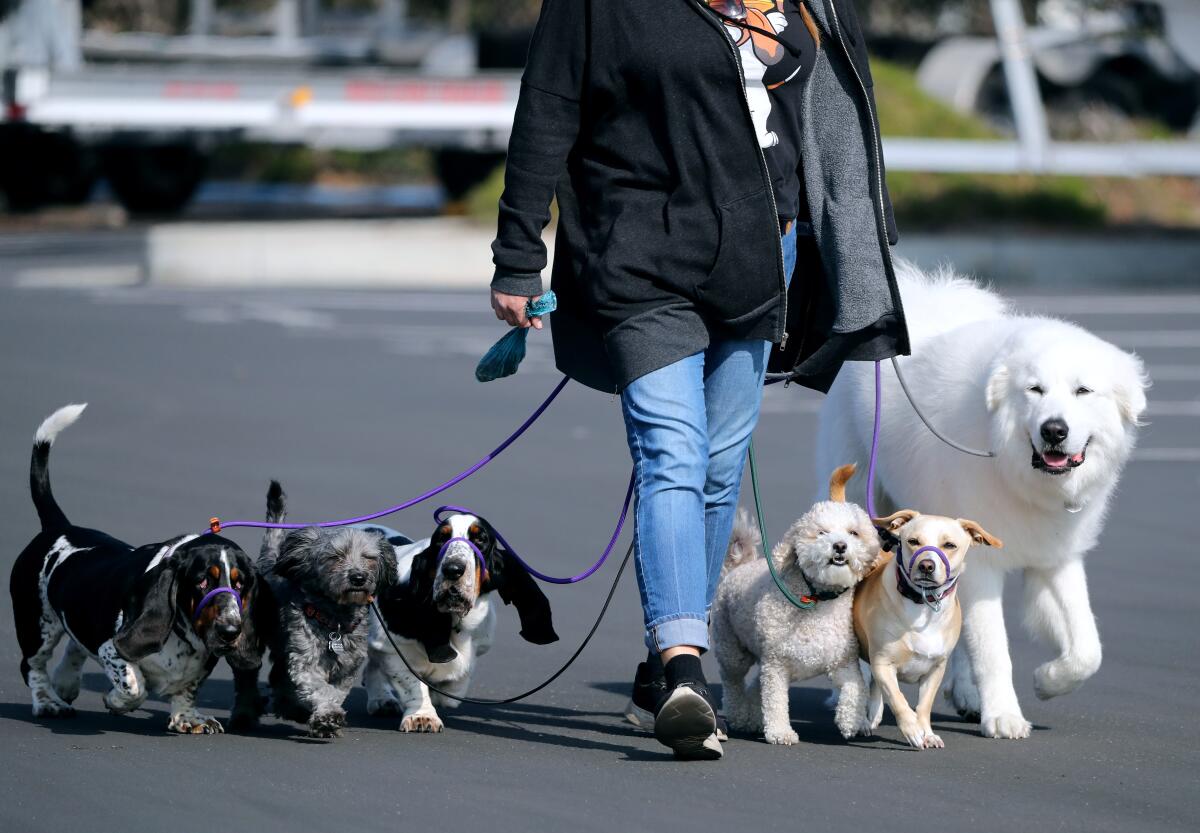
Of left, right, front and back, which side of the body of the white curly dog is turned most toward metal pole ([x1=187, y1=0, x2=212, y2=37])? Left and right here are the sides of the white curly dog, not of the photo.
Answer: back

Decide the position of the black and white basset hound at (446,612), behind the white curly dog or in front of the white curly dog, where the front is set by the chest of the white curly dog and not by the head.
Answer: behind

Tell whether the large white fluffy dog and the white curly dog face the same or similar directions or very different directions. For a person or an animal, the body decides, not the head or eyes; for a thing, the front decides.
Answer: same or similar directions

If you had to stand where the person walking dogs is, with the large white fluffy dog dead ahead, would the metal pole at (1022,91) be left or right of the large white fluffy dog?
left

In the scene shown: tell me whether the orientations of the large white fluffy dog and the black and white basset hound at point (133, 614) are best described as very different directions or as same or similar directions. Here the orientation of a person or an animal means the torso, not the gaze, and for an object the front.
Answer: same or similar directions

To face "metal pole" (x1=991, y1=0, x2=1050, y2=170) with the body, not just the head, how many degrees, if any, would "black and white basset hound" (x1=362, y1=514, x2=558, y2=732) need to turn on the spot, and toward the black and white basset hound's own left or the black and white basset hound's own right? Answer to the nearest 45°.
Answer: approximately 135° to the black and white basset hound's own left

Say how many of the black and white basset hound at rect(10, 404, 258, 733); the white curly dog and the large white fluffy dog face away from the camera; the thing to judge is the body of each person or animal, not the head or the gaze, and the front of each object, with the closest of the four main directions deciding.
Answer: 0

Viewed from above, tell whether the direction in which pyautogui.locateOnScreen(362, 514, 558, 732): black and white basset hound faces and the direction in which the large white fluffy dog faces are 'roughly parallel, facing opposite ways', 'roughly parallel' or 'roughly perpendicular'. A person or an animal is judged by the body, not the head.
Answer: roughly parallel

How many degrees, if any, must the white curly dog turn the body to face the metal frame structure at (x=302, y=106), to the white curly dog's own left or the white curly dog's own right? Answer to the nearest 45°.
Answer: approximately 135° to the white curly dog's own left

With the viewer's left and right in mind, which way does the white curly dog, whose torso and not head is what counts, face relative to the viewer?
facing the viewer and to the right of the viewer

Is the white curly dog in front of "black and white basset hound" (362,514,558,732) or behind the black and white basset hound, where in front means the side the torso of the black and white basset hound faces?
in front

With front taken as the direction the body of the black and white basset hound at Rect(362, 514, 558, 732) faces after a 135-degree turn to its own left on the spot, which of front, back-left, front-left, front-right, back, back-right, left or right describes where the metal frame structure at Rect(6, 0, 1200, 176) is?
front

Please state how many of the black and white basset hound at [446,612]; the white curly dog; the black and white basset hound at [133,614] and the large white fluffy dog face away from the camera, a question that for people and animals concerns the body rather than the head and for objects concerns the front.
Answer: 0

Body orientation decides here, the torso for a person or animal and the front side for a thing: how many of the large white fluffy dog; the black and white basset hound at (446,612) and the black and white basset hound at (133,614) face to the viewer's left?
0
